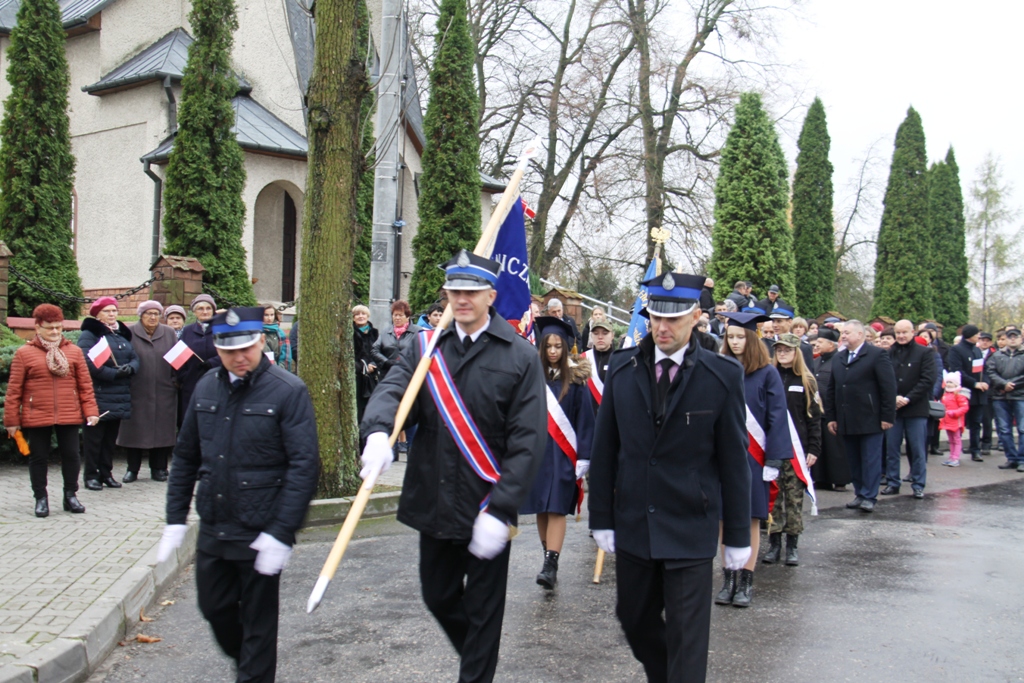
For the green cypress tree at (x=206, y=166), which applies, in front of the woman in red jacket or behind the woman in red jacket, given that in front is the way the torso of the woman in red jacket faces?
behind

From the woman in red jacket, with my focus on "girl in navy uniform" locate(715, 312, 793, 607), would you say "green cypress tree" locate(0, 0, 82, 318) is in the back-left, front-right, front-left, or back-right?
back-left

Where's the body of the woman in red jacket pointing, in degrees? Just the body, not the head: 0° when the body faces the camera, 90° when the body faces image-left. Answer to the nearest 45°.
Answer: approximately 0°

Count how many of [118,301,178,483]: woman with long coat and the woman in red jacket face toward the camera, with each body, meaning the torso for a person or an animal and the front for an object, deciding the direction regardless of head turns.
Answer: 2

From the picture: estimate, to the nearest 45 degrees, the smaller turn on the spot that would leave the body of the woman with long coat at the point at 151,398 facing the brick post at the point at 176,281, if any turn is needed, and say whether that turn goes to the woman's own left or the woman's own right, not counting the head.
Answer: approximately 180°
